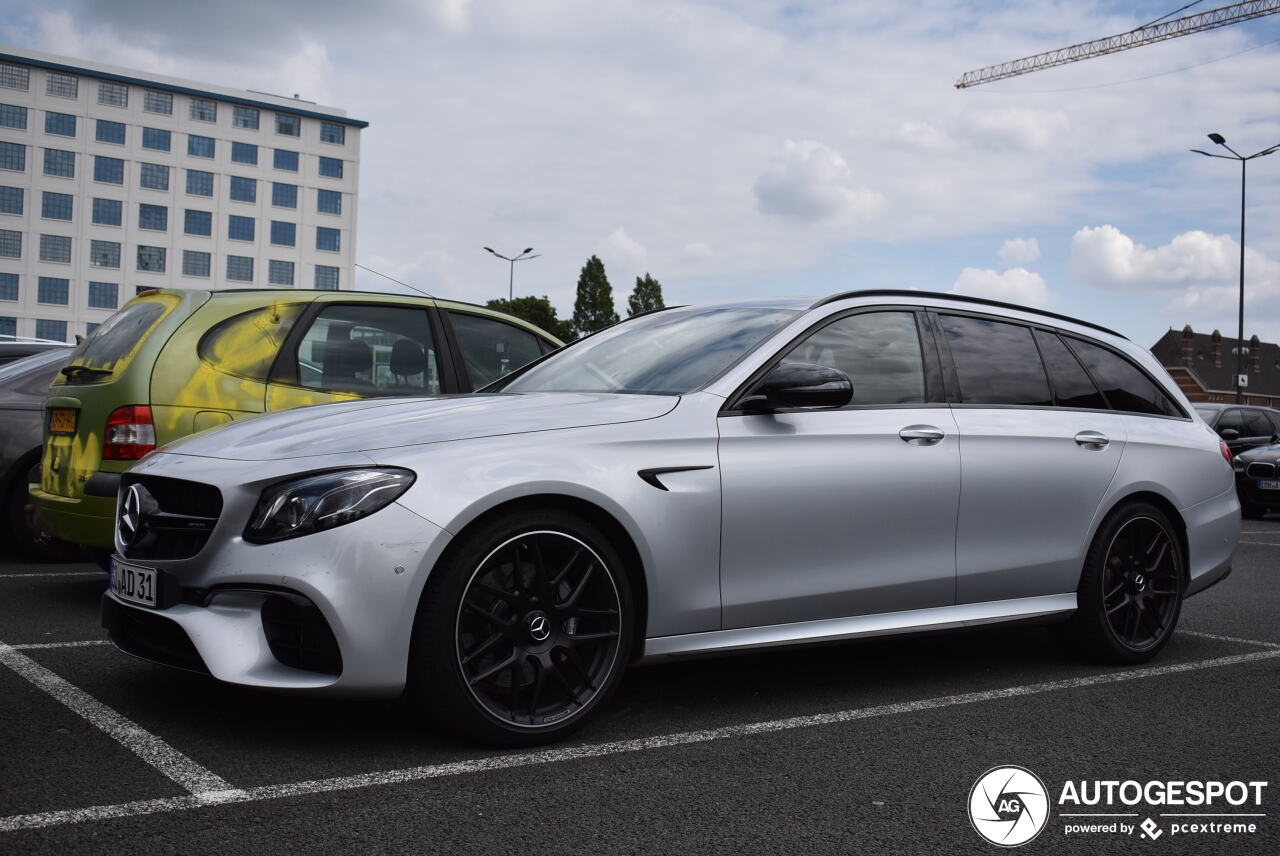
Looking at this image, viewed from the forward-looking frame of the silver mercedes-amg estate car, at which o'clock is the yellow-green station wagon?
The yellow-green station wagon is roughly at 3 o'clock from the silver mercedes-amg estate car.

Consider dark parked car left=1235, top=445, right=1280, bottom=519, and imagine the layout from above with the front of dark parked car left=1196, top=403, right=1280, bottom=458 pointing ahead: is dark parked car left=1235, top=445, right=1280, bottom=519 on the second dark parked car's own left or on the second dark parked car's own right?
on the second dark parked car's own left

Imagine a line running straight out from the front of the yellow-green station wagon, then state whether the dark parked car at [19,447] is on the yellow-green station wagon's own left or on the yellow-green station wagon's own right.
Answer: on the yellow-green station wagon's own left

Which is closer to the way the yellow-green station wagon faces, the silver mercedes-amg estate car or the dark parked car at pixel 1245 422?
the dark parked car

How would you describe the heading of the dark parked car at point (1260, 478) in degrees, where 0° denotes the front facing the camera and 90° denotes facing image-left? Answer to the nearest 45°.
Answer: approximately 45°

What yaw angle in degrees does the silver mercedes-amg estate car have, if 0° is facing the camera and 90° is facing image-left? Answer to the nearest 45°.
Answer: approximately 45°

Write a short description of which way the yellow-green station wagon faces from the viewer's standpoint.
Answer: facing away from the viewer and to the right of the viewer

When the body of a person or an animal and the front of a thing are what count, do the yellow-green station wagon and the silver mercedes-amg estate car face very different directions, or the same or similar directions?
very different directions

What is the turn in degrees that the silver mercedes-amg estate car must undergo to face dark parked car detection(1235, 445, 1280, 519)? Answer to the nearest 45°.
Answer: approximately 180°
